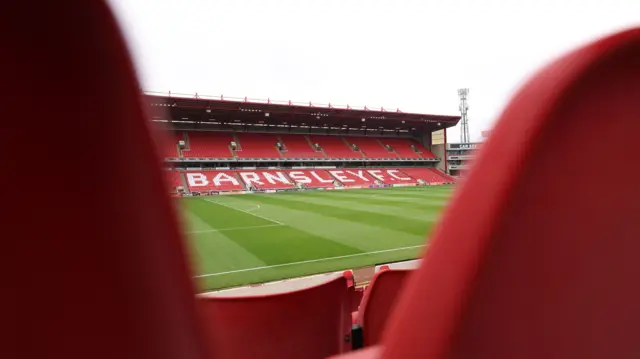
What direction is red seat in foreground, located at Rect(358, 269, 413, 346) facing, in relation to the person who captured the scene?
facing away from the viewer and to the left of the viewer

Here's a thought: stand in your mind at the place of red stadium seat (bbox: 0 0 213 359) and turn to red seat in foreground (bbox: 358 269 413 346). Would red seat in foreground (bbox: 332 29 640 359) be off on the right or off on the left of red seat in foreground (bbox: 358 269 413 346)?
right

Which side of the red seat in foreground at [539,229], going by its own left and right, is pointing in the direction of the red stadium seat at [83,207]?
left

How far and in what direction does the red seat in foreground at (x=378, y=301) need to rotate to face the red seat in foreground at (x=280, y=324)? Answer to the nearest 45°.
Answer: approximately 90° to its left

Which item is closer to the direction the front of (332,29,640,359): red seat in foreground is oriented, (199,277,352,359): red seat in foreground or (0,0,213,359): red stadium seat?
the red seat in foreground

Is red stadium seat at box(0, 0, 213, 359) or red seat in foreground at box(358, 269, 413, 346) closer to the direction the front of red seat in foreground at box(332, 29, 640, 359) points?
the red seat in foreground

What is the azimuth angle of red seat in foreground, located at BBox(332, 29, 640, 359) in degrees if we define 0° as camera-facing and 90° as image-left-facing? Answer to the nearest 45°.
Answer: approximately 135°

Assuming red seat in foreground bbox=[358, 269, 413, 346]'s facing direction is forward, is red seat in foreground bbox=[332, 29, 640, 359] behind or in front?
behind

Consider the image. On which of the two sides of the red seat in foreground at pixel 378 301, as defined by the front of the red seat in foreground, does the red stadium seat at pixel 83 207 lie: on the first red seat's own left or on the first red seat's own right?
on the first red seat's own left
